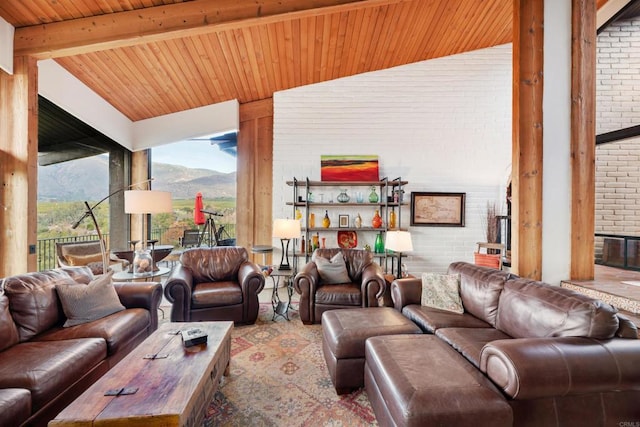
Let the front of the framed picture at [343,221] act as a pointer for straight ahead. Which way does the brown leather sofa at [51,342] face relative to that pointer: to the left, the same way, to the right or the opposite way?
to the left

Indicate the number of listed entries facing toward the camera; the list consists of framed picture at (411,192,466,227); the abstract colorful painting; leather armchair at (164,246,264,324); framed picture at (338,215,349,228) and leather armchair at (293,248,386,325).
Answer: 5

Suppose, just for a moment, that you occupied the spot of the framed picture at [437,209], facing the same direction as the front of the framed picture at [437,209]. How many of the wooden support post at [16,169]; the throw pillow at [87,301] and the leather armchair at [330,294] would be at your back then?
0

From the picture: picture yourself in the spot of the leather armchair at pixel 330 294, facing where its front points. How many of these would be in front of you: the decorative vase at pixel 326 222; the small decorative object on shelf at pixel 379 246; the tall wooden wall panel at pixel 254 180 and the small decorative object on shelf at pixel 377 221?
0

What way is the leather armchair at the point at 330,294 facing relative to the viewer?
toward the camera

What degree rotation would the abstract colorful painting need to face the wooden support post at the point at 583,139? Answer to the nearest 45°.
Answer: approximately 45° to its left

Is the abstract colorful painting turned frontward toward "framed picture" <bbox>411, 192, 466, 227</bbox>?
no

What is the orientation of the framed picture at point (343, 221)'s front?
toward the camera

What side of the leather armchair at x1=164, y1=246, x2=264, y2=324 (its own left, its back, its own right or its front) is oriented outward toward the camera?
front

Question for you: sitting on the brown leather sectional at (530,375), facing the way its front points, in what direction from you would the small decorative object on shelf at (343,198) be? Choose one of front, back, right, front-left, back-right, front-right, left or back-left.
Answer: right

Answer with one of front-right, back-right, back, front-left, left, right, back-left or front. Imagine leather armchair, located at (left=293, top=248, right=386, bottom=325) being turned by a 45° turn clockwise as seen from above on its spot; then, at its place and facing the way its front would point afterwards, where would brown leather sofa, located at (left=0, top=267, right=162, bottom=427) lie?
front

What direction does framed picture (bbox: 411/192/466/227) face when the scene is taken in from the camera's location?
facing the viewer

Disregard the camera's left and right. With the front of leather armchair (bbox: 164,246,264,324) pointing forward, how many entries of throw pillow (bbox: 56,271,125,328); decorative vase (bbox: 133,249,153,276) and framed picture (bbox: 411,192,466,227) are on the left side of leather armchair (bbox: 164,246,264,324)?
1

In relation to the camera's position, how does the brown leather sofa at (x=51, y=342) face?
facing the viewer and to the right of the viewer

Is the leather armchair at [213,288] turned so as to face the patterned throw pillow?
no

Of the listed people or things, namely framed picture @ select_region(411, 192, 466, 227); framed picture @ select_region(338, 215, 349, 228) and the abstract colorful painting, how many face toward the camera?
3

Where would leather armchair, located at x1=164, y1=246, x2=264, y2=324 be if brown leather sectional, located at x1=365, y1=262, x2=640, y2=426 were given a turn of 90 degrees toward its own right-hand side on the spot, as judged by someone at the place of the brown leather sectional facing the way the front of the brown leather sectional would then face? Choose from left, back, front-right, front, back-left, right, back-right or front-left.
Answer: front-left

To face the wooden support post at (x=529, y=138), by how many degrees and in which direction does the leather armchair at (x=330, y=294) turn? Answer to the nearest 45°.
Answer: approximately 90° to its left

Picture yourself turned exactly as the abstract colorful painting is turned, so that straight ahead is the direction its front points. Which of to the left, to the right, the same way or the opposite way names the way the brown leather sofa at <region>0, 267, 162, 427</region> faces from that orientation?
to the left
